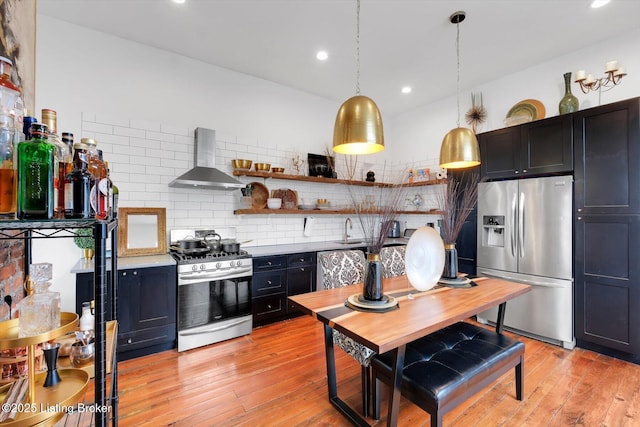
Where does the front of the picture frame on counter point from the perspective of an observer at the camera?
facing the viewer

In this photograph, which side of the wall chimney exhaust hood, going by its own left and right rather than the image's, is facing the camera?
front

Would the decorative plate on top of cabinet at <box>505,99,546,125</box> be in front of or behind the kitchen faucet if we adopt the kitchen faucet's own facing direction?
in front

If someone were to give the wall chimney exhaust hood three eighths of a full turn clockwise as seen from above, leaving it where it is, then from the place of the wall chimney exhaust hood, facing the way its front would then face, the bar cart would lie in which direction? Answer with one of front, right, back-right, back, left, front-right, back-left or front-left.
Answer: back-left

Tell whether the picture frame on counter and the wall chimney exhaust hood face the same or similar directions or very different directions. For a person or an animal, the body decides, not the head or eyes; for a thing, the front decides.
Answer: same or similar directions

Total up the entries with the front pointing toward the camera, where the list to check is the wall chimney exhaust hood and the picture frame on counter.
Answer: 2

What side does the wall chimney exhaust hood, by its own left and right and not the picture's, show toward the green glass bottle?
front

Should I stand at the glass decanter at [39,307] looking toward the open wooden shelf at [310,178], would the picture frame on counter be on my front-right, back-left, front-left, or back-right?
front-left

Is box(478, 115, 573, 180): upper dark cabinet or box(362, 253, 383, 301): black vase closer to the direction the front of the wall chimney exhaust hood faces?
the black vase

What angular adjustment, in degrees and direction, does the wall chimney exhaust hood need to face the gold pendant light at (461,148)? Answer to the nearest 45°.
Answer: approximately 45° to its left

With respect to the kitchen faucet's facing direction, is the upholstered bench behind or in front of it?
in front

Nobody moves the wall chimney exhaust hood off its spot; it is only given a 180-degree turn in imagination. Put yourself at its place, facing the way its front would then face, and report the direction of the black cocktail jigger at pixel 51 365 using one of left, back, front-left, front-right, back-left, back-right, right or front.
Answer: back

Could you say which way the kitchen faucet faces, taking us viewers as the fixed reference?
facing the viewer and to the right of the viewer

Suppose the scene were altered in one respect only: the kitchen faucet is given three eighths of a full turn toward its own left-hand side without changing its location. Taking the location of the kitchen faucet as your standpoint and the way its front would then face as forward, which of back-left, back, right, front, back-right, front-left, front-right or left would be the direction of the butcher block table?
back

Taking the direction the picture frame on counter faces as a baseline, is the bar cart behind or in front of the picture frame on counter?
in front

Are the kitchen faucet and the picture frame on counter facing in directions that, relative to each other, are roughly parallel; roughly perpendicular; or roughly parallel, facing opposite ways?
roughly parallel
